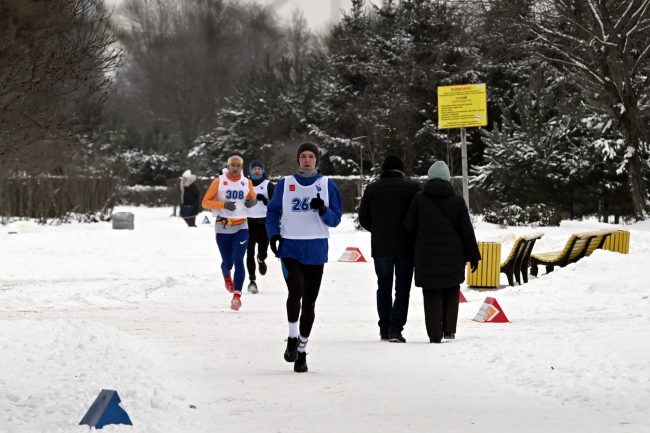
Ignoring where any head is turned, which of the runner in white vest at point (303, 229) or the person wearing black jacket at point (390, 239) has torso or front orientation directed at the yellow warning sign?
the person wearing black jacket

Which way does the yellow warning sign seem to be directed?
toward the camera

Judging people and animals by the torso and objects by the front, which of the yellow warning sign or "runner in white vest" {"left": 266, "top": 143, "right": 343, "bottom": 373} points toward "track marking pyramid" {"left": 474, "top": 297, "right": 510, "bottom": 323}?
the yellow warning sign

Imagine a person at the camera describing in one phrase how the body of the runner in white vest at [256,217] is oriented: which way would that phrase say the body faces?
toward the camera

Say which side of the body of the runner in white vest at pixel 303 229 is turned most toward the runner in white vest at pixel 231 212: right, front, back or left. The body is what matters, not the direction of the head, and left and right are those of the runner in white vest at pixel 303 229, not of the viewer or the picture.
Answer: back

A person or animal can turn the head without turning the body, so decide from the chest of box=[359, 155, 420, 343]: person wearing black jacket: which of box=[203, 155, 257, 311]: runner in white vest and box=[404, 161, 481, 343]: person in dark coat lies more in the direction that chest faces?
the runner in white vest

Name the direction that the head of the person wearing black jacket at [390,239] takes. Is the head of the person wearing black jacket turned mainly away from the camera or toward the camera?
away from the camera

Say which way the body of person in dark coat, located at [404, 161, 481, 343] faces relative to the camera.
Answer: away from the camera

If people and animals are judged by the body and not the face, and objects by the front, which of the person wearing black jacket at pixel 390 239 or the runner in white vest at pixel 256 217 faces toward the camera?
the runner in white vest

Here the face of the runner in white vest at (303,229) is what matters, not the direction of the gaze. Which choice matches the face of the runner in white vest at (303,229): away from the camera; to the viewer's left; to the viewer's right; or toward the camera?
toward the camera

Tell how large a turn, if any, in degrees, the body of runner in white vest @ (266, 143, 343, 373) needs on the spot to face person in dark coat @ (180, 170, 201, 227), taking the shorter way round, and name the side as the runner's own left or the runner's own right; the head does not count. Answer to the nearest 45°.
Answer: approximately 180°

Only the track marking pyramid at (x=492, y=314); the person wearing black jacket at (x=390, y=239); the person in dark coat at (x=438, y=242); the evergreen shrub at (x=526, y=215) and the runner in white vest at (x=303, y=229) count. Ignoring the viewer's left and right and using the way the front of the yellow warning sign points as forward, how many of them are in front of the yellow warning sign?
4

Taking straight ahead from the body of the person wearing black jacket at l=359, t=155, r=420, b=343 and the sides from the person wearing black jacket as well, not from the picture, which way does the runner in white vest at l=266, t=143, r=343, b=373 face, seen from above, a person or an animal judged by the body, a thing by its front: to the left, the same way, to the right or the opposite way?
the opposite way

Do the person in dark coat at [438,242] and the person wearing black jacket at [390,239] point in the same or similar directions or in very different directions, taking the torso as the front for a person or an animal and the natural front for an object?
same or similar directions

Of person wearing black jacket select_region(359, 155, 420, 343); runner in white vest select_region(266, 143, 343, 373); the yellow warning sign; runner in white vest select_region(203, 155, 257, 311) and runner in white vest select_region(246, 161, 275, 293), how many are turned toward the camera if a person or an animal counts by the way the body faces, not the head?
4

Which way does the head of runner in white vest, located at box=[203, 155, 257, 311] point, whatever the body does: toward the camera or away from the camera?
toward the camera

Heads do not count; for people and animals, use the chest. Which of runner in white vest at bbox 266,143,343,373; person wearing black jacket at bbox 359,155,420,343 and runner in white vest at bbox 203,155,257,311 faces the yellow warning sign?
the person wearing black jacket

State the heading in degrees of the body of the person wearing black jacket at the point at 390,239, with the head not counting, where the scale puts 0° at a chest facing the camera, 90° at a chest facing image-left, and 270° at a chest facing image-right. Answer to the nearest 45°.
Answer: approximately 180°

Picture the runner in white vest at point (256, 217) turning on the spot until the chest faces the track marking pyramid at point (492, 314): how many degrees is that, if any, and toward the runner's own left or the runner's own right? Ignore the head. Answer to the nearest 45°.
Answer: approximately 45° to the runner's own left

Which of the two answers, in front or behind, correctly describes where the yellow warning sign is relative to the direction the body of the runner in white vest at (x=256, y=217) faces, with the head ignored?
behind
